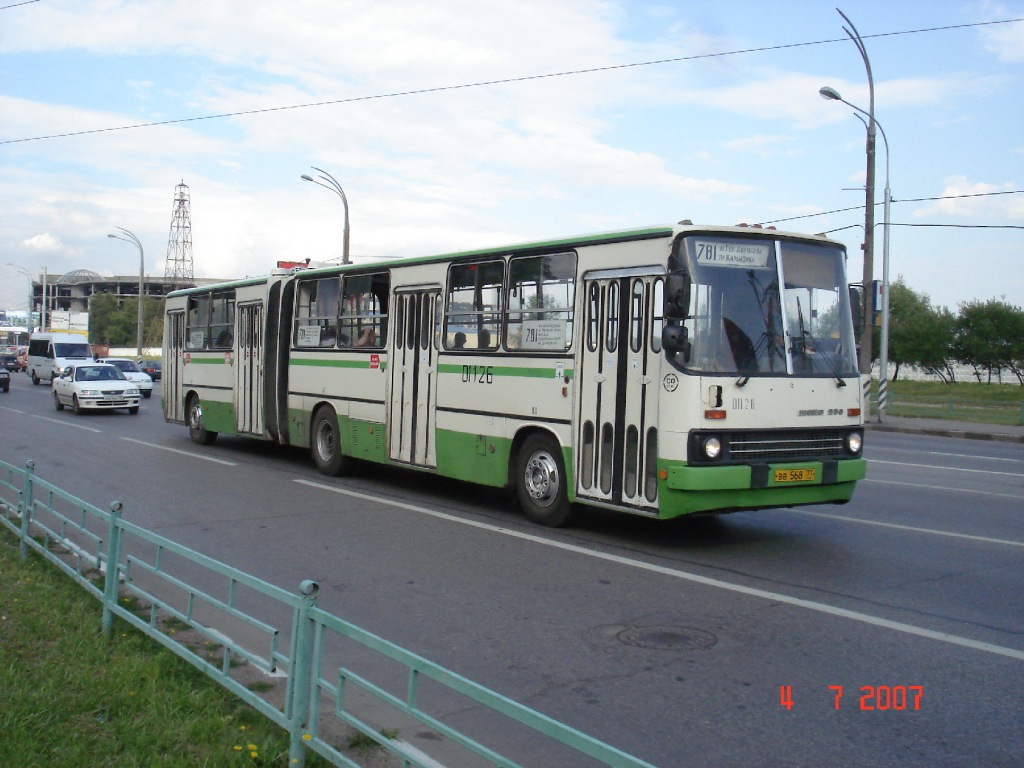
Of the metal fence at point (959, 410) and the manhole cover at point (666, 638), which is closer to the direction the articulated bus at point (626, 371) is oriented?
the manhole cover

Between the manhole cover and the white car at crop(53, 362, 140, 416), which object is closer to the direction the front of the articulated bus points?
the manhole cover

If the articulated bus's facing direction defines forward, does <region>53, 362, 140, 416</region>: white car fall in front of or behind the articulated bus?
behind

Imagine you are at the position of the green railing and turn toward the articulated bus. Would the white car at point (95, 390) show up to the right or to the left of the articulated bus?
left

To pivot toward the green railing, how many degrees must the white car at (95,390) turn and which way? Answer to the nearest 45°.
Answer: approximately 45° to its right

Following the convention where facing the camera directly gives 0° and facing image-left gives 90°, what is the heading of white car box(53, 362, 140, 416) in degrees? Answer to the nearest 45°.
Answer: approximately 315°
